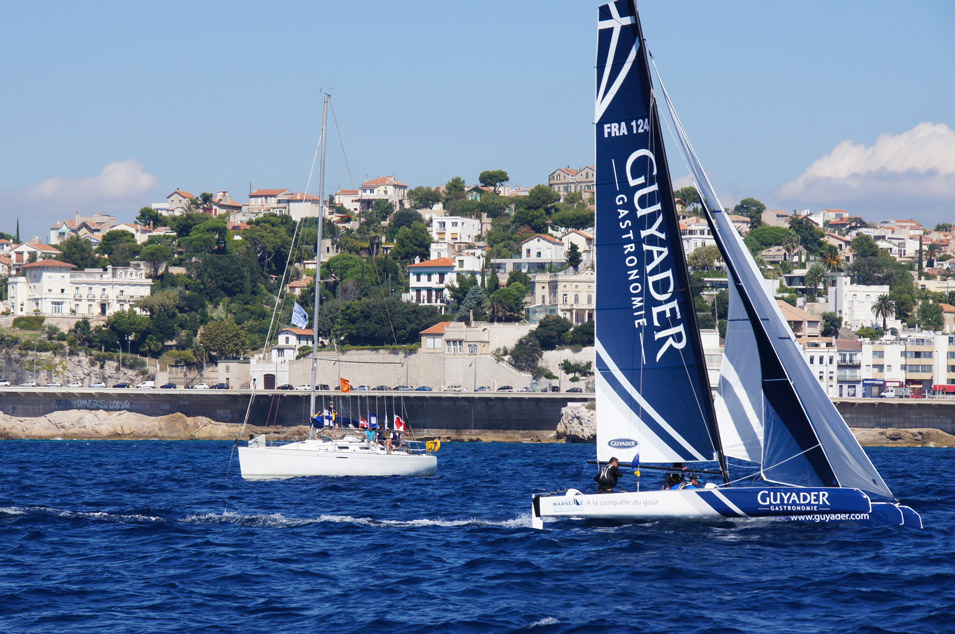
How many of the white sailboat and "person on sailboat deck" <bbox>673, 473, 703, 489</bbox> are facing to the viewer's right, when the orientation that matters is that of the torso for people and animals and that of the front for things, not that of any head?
1

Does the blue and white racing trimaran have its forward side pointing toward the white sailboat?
no

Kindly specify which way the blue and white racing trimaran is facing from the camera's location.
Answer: facing to the right of the viewer

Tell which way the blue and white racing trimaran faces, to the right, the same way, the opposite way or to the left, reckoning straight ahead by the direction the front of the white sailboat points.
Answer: the opposite way

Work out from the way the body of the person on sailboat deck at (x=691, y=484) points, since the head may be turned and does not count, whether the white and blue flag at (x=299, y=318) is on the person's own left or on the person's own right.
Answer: on the person's own left

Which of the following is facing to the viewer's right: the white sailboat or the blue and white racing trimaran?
the blue and white racing trimaran

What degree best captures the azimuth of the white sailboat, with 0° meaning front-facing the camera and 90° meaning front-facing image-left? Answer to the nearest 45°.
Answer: approximately 90°

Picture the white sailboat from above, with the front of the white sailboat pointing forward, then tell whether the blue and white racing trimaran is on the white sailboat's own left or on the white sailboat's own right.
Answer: on the white sailboat's own left

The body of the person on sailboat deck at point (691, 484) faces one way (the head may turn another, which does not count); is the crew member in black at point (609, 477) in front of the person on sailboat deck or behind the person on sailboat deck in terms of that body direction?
behind

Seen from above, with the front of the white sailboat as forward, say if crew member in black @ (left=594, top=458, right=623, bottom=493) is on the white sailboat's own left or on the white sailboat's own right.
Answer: on the white sailboat's own left

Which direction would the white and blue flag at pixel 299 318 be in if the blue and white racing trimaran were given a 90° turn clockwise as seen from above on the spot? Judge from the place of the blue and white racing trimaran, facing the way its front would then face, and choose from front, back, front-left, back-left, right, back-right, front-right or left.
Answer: back-right

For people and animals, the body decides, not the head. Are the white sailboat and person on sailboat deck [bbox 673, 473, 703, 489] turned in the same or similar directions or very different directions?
very different directions

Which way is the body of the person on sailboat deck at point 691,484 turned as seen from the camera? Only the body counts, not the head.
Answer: to the viewer's right
